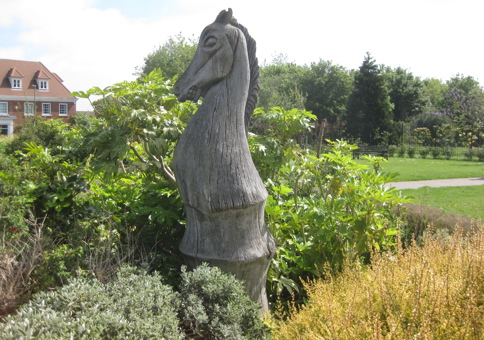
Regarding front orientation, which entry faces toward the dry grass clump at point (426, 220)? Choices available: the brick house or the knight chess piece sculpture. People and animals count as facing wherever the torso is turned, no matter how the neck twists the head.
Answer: the brick house

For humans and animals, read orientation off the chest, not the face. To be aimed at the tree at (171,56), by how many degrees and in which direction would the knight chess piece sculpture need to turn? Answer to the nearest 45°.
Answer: approximately 90° to its right

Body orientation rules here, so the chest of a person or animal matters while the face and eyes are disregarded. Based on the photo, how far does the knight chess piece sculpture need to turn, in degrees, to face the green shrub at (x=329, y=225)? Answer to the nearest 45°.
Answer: approximately 135° to its right

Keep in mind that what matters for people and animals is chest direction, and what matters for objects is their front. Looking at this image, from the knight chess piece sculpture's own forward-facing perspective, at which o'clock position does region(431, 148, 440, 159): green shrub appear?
The green shrub is roughly at 4 o'clock from the knight chess piece sculpture.

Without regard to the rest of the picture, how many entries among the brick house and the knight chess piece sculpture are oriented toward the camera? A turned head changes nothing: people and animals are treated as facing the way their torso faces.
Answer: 1

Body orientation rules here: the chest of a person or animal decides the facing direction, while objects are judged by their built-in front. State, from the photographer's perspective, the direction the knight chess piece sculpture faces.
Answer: facing to the left of the viewer

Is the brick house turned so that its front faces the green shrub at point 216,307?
yes

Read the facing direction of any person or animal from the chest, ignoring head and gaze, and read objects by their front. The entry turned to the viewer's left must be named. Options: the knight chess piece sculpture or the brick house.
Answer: the knight chess piece sculpture

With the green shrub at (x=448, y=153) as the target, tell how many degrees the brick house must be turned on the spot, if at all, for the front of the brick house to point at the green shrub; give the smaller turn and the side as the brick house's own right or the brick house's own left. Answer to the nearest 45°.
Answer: approximately 45° to the brick house's own left
